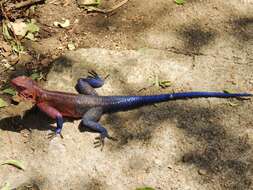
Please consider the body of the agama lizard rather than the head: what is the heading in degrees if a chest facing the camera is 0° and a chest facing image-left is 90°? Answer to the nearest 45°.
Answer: approximately 90°

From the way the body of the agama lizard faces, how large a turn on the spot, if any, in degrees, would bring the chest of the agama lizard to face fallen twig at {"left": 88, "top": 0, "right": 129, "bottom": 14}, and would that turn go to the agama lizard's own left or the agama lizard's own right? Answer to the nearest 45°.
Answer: approximately 90° to the agama lizard's own right

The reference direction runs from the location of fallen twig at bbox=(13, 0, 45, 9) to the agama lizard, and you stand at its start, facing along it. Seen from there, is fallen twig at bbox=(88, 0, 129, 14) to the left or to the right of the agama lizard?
left

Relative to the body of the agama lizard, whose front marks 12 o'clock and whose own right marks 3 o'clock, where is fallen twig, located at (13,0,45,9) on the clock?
The fallen twig is roughly at 2 o'clock from the agama lizard.

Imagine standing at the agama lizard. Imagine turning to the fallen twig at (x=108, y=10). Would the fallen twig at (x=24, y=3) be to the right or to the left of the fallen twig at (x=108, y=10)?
left
